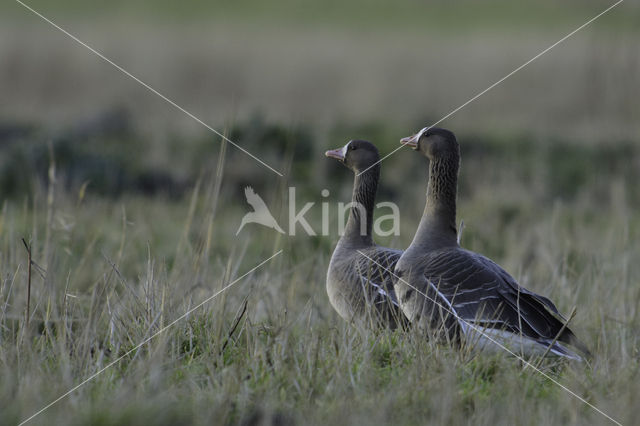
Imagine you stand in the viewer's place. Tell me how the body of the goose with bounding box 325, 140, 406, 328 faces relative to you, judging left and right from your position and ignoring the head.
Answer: facing to the left of the viewer

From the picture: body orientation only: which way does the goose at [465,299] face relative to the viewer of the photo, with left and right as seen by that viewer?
facing to the left of the viewer
